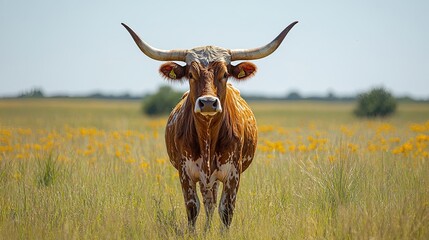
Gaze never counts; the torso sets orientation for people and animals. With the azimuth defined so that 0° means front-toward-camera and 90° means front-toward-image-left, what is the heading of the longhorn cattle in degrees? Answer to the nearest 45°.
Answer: approximately 0°

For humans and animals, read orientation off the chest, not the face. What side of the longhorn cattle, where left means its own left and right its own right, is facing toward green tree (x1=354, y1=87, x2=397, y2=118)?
back
